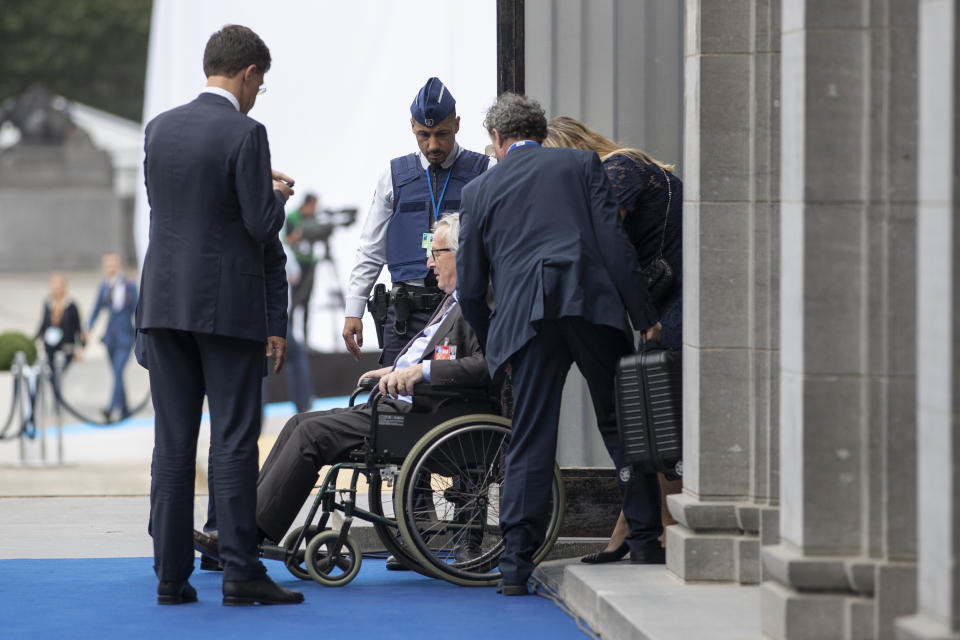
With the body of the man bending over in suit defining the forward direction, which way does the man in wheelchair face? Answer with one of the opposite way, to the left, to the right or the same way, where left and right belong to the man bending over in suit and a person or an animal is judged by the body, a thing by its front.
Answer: to the left

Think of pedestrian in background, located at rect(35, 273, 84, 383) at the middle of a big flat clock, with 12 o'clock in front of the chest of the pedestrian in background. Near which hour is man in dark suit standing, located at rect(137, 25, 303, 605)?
The man in dark suit standing is roughly at 12 o'clock from the pedestrian in background.

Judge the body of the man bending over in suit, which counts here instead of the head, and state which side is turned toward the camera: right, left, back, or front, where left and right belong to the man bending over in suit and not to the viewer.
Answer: back

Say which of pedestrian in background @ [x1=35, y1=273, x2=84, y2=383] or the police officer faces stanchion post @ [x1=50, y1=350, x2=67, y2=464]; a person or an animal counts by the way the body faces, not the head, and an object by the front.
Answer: the pedestrian in background

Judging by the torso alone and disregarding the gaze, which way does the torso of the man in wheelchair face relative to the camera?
to the viewer's left

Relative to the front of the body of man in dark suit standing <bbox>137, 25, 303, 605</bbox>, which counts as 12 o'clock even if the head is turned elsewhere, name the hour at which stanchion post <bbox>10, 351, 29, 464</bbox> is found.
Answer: The stanchion post is roughly at 10 o'clock from the man in dark suit standing.

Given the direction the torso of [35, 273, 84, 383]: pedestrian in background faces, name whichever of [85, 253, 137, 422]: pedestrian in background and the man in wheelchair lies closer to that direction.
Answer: the man in wheelchair

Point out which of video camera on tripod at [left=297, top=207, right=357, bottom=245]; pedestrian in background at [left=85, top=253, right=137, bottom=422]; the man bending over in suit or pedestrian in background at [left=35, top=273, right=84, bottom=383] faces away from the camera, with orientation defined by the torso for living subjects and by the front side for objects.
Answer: the man bending over in suit

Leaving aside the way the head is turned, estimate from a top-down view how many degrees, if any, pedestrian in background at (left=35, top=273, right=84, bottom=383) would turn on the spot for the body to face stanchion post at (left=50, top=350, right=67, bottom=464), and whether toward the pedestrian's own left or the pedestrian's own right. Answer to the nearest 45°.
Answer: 0° — they already face it

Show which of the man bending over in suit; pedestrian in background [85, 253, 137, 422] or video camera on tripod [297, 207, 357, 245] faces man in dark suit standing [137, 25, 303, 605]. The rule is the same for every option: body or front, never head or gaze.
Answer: the pedestrian in background

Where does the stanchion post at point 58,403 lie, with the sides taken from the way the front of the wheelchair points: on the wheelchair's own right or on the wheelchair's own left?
on the wheelchair's own right
